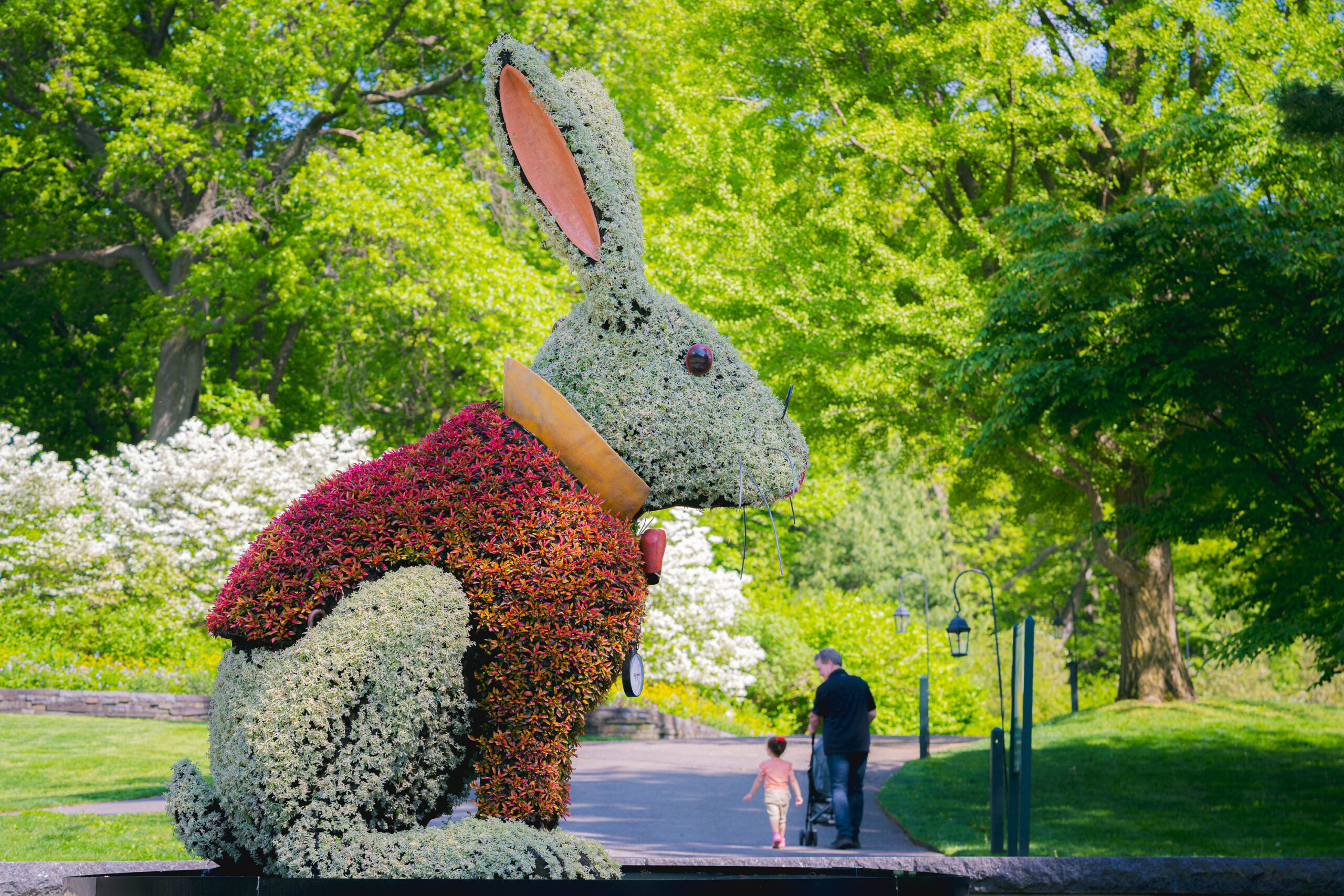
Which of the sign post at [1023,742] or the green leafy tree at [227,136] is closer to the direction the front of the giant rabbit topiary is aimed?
the sign post

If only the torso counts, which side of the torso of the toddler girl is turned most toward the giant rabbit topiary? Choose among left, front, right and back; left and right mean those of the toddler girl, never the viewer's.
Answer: back

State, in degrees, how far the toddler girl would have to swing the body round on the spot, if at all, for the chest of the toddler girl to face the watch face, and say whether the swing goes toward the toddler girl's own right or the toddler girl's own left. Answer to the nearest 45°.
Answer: approximately 180°

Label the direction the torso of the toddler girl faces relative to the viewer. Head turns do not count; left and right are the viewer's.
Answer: facing away from the viewer

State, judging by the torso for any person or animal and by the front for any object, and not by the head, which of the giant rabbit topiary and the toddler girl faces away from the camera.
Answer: the toddler girl

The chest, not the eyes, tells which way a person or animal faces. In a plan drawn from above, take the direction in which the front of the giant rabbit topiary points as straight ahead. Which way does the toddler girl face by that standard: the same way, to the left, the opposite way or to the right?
to the left

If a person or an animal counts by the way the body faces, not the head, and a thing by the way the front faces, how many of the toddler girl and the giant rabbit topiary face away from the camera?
1

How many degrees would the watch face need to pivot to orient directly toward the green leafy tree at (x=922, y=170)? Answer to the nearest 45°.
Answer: approximately 90° to its left

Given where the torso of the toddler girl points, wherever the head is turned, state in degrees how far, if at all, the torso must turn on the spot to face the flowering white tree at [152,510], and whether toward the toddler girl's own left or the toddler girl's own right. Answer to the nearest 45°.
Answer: approximately 45° to the toddler girl's own left

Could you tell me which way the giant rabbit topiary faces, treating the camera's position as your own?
facing to the right of the viewer
